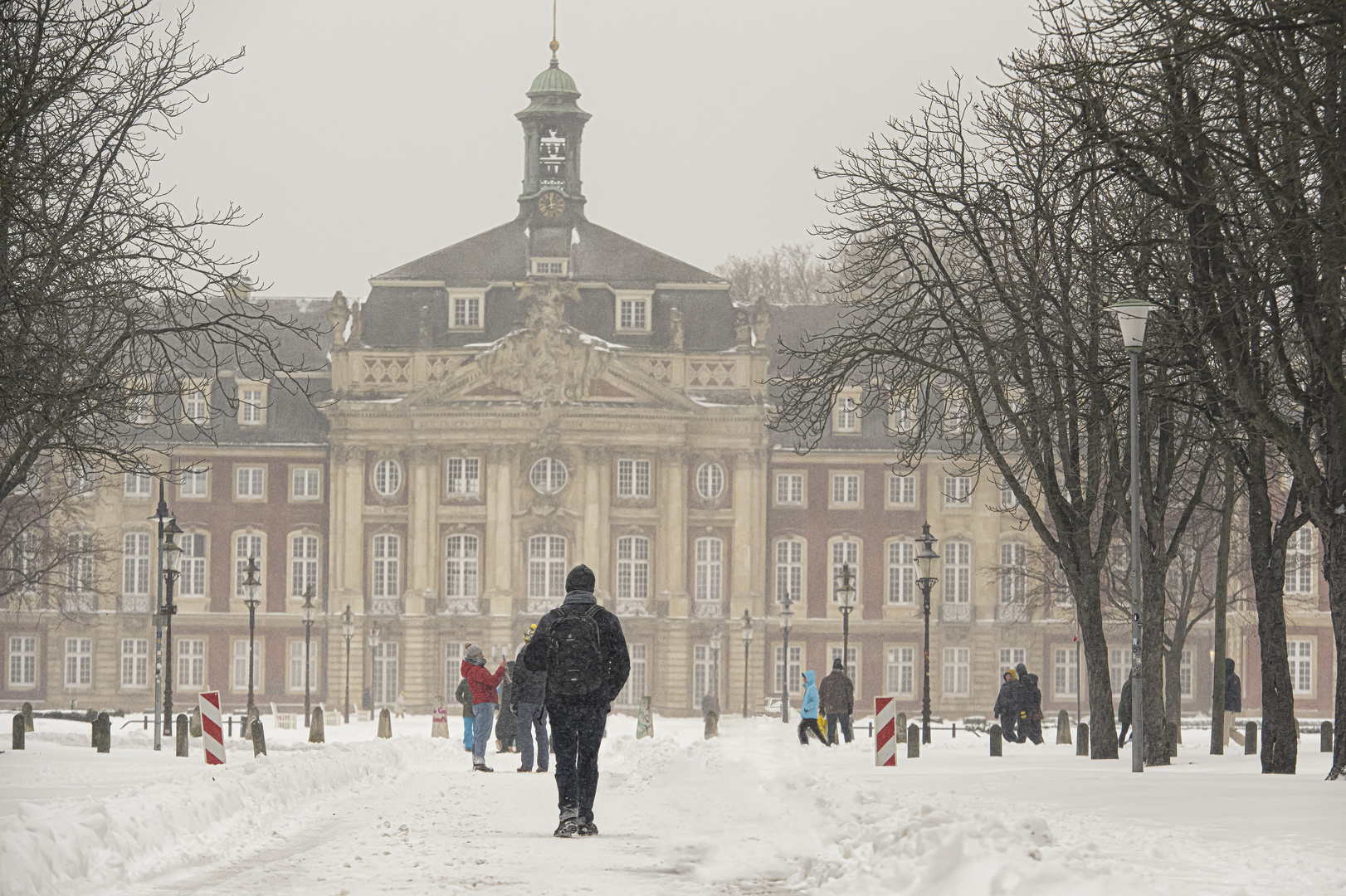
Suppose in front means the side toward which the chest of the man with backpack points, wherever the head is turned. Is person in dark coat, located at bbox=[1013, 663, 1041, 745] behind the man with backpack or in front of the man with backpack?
in front

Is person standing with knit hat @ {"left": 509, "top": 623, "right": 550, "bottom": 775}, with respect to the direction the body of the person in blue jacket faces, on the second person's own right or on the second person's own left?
on the second person's own left

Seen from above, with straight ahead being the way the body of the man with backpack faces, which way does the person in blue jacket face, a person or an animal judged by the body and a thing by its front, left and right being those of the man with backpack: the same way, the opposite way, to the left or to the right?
to the left

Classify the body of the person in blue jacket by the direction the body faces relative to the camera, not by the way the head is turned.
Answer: to the viewer's left

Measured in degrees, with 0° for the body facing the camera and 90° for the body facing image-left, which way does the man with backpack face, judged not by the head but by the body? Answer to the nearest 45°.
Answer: approximately 180°

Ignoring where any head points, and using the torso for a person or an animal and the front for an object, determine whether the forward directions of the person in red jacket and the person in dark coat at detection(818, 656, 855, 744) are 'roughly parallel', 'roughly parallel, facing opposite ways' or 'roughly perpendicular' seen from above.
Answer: roughly perpendicular

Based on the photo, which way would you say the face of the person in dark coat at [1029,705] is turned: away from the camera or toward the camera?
away from the camera

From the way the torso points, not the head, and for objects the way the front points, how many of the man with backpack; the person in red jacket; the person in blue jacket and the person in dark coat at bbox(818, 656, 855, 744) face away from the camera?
2

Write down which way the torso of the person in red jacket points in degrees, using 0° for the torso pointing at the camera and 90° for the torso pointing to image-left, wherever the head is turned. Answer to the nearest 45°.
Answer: approximately 270°

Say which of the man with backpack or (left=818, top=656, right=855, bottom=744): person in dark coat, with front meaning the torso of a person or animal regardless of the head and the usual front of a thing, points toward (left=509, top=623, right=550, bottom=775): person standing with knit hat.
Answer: the man with backpack

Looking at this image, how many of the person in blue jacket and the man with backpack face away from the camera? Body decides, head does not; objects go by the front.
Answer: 1

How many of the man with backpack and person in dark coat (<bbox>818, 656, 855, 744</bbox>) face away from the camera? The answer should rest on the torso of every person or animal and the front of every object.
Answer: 2
